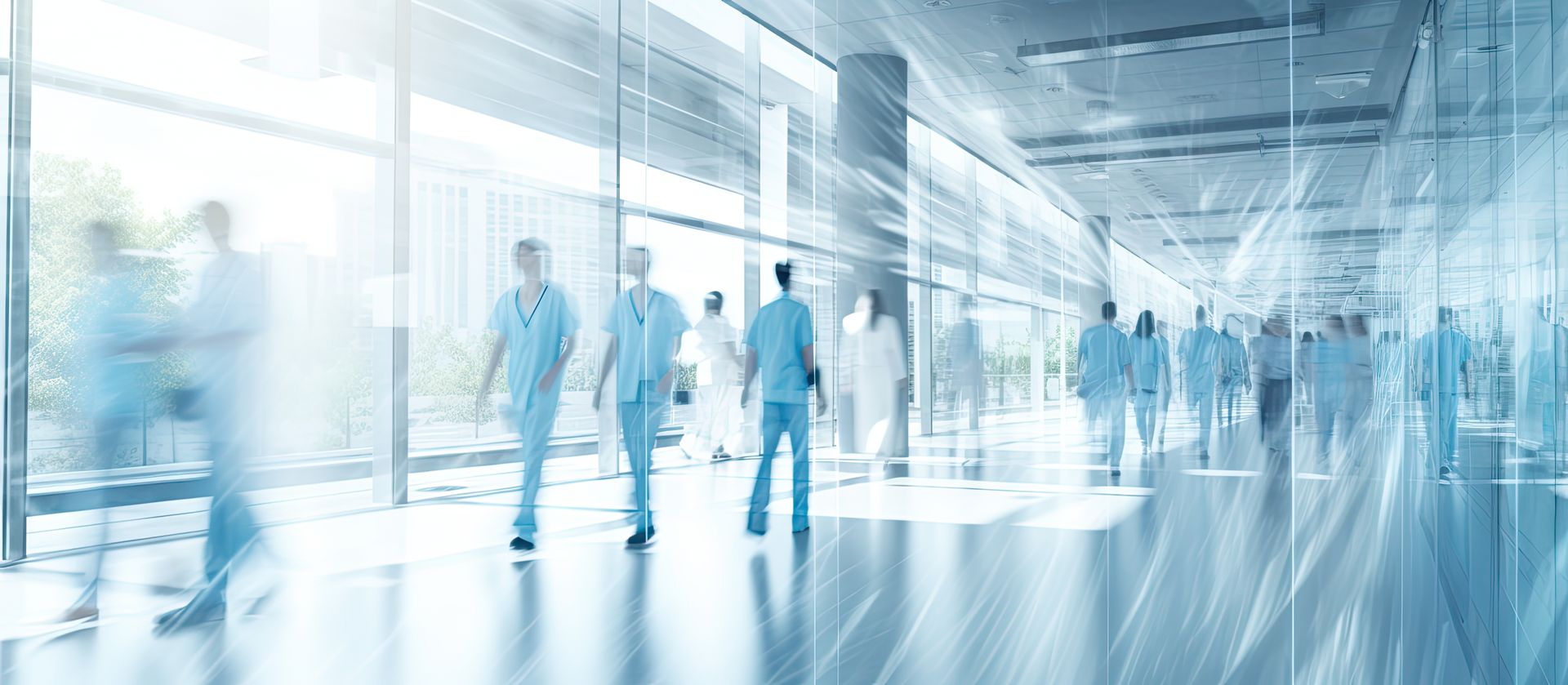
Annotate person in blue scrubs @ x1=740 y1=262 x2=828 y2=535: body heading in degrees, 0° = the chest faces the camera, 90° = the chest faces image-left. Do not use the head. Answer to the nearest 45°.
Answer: approximately 180°

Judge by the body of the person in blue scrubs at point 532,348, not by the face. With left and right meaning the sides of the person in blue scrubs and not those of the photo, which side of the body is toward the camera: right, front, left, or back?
front

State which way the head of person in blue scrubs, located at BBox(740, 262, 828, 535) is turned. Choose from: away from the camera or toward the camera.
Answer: away from the camera

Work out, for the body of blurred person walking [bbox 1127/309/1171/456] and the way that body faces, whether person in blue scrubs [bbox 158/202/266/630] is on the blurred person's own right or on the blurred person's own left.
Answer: on the blurred person's own left
